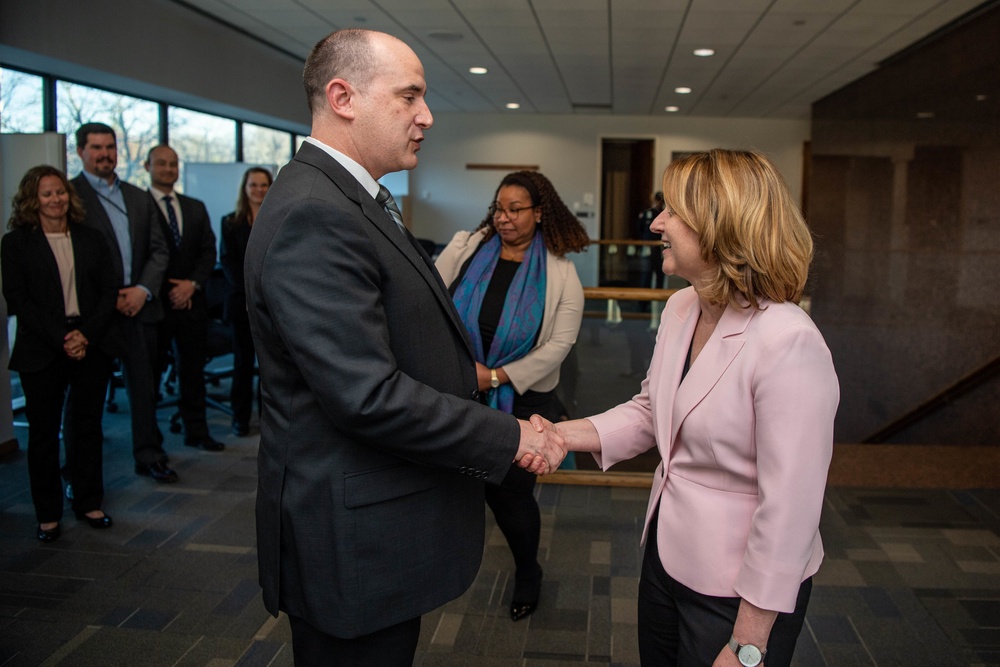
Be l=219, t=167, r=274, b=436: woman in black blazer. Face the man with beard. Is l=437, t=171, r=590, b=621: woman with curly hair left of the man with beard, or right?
left

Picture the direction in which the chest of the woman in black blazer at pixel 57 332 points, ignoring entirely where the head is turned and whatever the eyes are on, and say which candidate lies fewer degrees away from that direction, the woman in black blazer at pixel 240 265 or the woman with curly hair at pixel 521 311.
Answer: the woman with curly hair

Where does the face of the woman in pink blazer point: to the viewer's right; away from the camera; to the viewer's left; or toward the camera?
to the viewer's left

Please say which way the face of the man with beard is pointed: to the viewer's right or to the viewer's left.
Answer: to the viewer's right

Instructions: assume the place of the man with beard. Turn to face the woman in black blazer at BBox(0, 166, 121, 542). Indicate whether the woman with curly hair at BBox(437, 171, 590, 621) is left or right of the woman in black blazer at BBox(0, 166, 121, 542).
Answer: left

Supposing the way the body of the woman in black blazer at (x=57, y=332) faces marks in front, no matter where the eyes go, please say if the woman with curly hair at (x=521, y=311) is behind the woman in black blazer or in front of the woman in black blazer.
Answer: in front

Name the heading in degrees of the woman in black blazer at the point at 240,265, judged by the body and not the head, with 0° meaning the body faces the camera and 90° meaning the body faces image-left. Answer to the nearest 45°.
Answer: approximately 315°

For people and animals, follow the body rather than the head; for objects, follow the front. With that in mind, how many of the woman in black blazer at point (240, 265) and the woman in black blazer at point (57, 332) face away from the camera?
0

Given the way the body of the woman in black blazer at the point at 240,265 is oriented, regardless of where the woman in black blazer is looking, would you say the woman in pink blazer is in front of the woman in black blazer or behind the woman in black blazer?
in front
